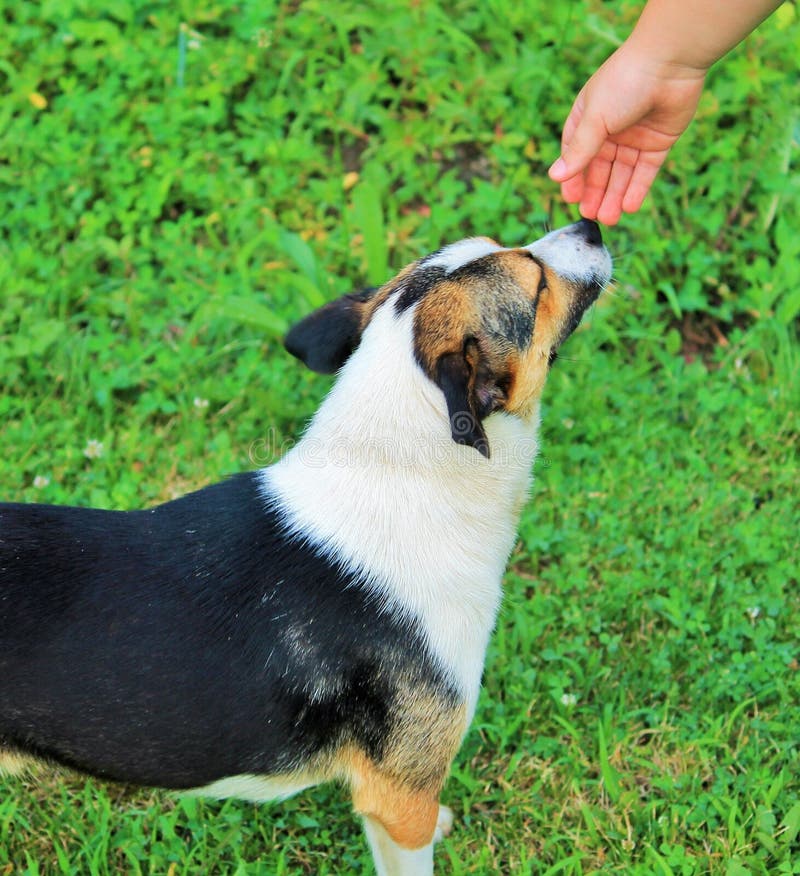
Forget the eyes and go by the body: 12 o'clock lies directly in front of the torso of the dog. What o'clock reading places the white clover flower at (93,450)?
The white clover flower is roughly at 8 o'clock from the dog.

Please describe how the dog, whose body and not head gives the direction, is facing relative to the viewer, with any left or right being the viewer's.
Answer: facing to the right of the viewer
